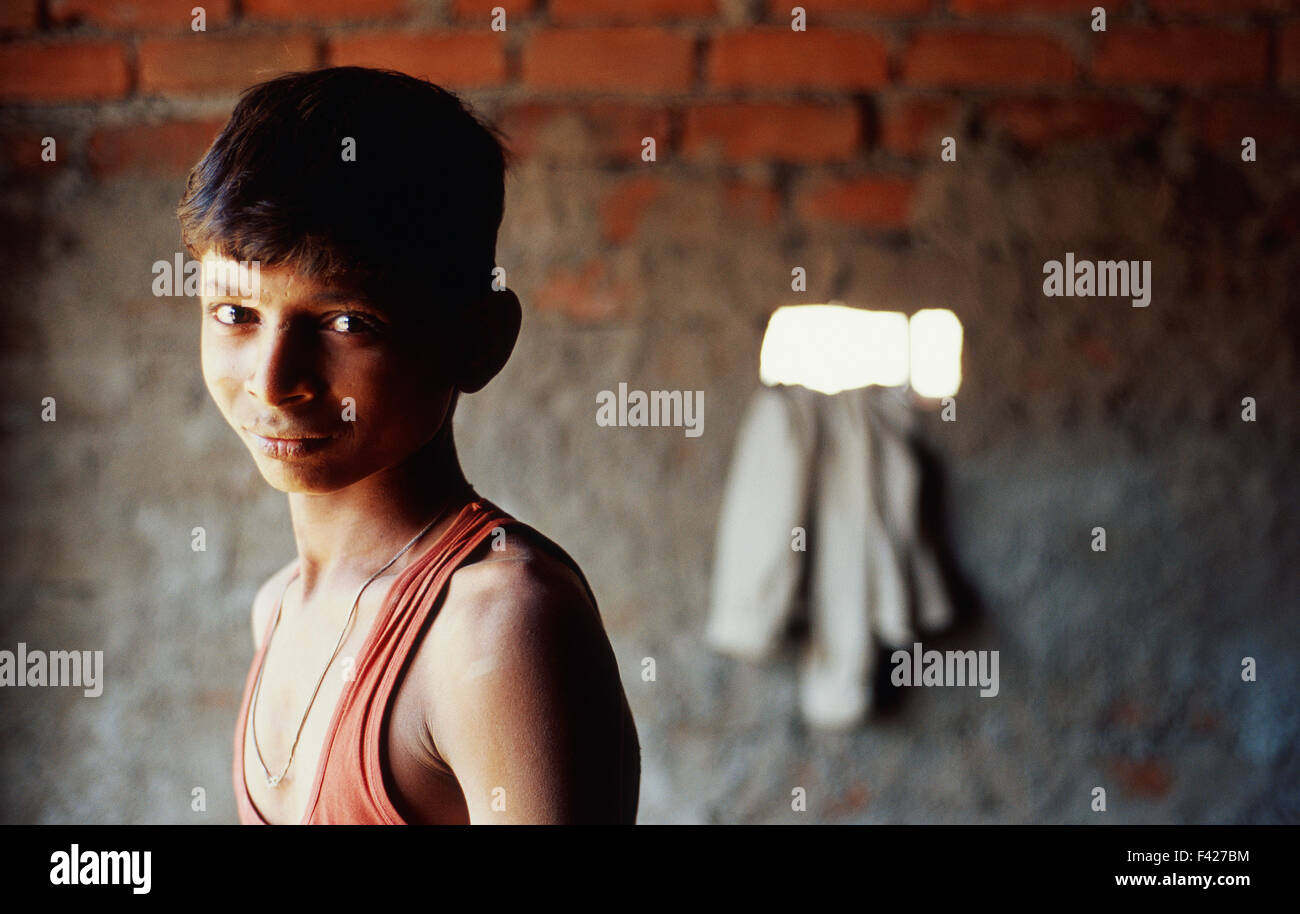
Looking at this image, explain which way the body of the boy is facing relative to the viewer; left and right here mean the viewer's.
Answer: facing the viewer and to the left of the viewer
